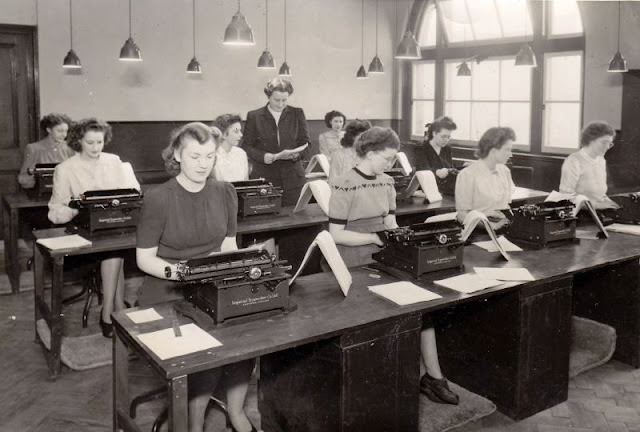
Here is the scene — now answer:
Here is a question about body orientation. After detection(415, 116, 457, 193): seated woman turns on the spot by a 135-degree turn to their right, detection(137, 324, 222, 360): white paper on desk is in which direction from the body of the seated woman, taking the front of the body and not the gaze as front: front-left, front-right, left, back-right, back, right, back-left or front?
left

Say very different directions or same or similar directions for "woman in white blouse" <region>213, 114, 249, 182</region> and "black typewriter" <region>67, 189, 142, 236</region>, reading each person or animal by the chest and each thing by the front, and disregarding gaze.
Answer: very different directions

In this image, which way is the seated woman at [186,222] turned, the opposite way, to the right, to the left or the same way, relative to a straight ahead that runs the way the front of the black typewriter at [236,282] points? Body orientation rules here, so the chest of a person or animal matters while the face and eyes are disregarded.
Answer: the opposite way

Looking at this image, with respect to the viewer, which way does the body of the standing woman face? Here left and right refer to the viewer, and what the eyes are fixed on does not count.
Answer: facing the viewer

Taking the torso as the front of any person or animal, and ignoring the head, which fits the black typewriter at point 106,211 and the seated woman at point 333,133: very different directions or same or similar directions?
very different directions

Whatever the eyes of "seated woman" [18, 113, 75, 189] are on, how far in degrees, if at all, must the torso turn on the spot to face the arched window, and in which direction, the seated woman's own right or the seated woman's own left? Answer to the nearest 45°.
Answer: approximately 45° to the seated woman's own left

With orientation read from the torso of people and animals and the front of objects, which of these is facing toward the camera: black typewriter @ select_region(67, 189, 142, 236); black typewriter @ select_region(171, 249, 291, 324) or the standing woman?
the standing woman

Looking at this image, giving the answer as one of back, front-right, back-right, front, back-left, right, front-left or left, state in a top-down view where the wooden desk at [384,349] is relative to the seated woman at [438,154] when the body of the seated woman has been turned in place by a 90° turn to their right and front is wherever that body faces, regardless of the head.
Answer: front-left

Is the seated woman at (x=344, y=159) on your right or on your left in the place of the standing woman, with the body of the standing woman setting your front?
on your left

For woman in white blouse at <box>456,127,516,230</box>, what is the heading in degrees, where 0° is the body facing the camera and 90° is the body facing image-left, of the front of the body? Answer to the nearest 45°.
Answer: approximately 315°

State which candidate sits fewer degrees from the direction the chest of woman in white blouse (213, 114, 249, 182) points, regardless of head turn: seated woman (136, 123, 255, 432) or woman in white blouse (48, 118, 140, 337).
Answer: the seated woman

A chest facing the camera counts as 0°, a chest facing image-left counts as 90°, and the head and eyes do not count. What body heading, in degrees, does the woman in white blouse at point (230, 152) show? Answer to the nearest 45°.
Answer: approximately 315°
